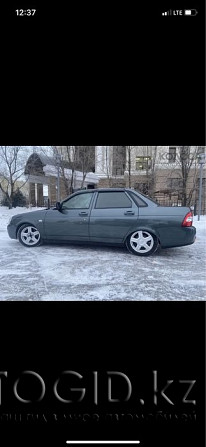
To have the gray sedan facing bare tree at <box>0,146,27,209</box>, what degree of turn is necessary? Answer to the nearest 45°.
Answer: approximately 45° to its right

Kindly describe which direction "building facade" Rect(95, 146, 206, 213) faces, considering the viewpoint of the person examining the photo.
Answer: facing the viewer

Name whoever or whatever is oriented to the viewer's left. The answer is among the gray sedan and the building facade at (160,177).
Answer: the gray sedan

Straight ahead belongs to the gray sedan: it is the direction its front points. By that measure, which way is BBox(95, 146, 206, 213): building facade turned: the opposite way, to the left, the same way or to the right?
to the left

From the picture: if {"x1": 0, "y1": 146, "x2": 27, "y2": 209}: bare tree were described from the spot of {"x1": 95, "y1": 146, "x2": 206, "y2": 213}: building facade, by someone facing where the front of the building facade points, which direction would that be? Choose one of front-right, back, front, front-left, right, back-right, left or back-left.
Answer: right

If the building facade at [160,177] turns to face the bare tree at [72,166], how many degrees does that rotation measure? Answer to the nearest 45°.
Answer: approximately 45° to its right

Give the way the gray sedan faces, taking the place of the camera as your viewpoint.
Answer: facing to the left of the viewer

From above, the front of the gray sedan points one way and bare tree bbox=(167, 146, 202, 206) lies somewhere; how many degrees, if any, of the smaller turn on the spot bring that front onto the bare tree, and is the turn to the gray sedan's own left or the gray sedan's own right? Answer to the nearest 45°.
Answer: approximately 135° to the gray sedan's own right

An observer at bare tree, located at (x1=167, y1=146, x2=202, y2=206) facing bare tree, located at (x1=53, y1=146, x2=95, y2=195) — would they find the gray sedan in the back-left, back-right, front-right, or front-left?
front-left

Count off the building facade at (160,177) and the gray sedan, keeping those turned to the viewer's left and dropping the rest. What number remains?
1
